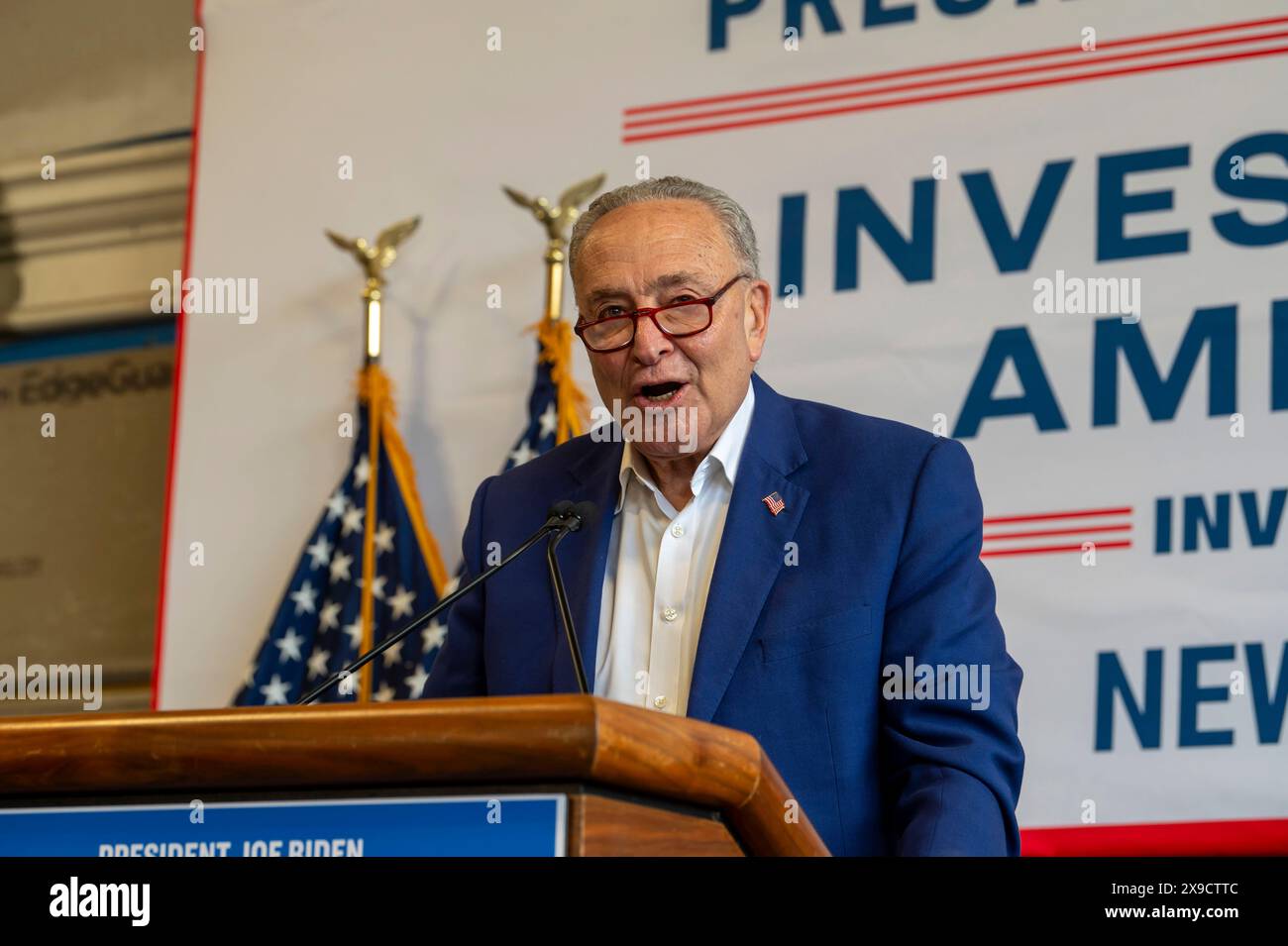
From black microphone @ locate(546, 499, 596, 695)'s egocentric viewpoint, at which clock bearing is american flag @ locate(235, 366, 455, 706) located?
The american flag is roughly at 10 o'clock from the black microphone.

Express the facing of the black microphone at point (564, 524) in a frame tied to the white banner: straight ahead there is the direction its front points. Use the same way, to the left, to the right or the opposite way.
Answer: the opposite way

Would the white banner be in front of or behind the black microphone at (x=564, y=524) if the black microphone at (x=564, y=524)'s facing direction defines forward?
in front

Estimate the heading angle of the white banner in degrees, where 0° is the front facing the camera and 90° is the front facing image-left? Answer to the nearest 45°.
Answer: approximately 45°

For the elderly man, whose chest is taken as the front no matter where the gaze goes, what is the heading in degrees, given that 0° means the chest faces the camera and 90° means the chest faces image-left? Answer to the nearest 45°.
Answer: approximately 45°

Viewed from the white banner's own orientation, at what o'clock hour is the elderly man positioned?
The elderly man is roughly at 11 o'clock from the white banner.

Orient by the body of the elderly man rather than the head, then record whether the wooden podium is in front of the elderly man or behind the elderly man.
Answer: in front

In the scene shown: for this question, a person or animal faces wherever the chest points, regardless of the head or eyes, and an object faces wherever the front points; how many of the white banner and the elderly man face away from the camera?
0

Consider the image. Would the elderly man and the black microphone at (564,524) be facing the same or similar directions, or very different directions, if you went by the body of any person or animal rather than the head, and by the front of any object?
very different directions

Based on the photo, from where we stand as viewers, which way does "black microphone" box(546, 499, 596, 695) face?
facing away from the viewer and to the right of the viewer

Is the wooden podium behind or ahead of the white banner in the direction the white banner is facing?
ahead
